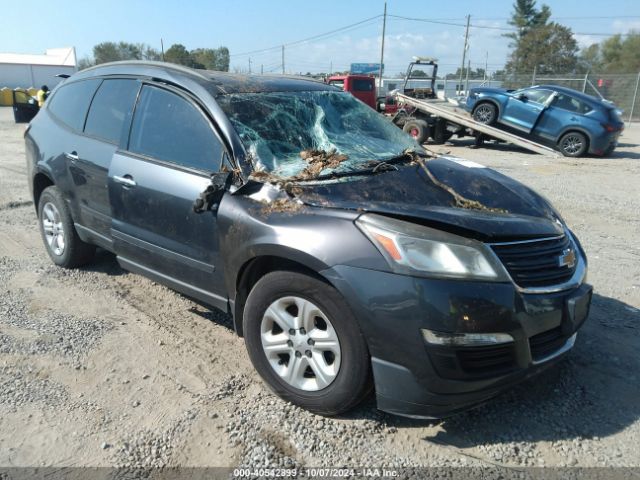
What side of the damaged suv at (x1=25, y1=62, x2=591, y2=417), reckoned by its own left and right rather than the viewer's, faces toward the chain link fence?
left

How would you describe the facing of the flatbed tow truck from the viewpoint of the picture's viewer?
facing away from the viewer and to the left of the viewer

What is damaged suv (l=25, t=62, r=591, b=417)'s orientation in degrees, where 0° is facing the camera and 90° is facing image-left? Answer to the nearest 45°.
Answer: approximately 315°

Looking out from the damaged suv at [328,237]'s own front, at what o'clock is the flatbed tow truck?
The flatbed tow truck is roughly at 8 o'clock from the damaged suv.

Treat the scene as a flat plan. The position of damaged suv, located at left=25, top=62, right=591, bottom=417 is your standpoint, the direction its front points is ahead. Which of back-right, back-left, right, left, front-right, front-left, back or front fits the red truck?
back-left

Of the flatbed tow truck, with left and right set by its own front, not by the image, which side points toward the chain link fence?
right

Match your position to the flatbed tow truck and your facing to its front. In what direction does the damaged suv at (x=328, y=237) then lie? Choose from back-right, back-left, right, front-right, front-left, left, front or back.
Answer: back-left
